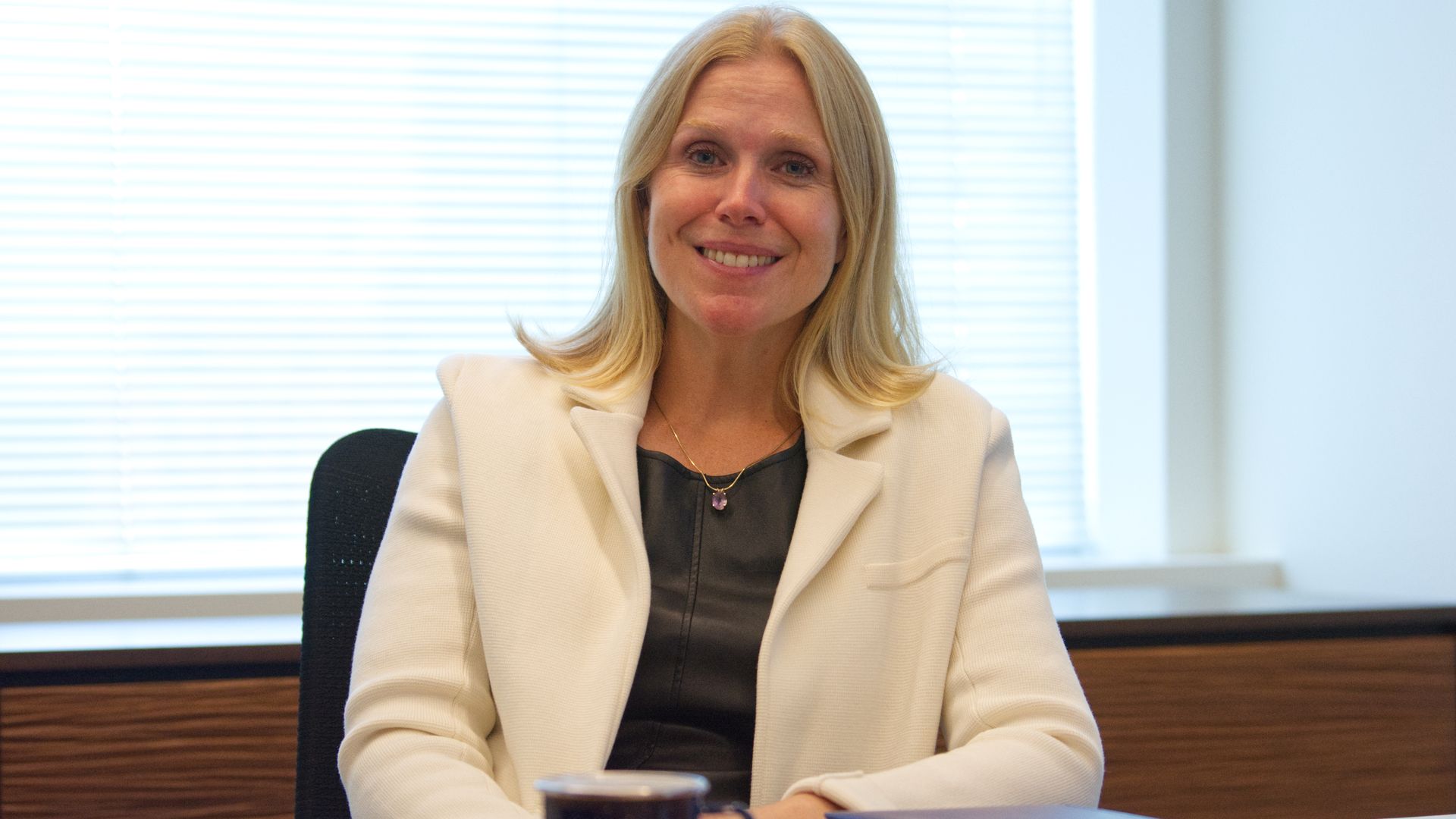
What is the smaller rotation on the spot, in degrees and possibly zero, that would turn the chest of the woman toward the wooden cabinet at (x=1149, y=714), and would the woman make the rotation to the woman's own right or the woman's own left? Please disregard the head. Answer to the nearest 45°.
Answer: approximately 135° to the woman's own left

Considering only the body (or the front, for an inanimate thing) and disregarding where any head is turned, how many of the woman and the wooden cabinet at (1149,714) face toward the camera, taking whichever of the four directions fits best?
2

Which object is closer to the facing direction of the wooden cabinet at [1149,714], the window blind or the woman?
the woman

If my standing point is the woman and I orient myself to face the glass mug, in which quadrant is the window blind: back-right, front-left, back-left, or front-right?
back-right

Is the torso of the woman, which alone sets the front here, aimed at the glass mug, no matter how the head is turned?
yes

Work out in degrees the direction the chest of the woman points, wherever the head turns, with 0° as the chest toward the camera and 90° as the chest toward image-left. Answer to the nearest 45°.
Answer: approximately 0°

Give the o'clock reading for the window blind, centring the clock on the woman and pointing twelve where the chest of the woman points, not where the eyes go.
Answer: The window blind is roughly at 5 o'clock from the woman.
